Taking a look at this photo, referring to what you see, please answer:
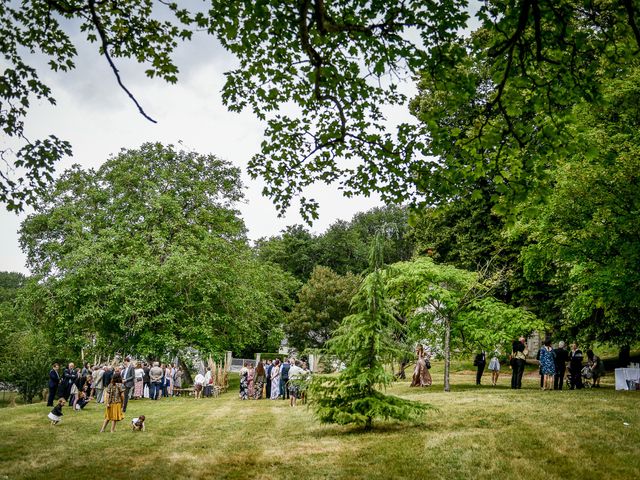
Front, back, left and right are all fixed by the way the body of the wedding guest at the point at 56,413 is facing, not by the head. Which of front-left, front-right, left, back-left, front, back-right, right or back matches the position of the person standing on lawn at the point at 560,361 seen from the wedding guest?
front

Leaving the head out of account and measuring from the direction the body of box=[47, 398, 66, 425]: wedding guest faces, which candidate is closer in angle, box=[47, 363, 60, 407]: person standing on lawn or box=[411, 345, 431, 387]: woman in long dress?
the woman in long dress

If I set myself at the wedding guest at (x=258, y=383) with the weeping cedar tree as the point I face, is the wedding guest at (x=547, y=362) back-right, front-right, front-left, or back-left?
front-left

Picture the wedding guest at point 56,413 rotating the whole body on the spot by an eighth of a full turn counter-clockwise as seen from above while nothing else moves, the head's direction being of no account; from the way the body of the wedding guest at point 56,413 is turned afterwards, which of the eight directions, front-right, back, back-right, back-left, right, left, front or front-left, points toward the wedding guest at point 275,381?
front

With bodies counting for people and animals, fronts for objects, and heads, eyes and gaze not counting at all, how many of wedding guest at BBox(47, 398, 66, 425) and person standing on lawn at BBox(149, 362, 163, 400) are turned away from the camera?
1

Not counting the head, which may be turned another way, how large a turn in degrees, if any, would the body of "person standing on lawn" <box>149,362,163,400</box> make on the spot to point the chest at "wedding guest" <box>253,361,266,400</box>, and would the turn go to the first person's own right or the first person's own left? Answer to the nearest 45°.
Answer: approximately 90° to the first person's own right

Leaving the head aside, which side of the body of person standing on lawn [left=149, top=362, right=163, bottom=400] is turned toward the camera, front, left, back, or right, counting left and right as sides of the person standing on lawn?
back

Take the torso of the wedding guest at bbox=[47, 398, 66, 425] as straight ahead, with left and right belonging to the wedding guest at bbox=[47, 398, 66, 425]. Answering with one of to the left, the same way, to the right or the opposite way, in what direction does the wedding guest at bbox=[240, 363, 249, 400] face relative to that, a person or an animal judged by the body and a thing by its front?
to the left

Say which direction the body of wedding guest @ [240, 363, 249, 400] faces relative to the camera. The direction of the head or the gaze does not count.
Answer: away from the camera

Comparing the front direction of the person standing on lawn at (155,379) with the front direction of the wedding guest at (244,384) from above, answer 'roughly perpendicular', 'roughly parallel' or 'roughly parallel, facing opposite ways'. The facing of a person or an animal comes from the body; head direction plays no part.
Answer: roughly parallel

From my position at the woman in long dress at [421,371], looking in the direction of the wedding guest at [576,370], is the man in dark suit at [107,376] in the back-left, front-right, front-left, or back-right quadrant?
back-right

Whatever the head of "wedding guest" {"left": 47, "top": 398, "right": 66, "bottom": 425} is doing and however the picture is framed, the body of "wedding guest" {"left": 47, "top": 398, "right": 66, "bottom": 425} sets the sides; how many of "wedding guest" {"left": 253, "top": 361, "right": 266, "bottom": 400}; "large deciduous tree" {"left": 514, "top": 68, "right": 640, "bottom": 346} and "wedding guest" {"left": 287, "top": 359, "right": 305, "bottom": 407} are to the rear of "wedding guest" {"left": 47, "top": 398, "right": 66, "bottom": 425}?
0

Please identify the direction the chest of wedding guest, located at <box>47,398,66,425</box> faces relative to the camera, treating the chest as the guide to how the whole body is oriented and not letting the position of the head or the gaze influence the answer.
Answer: to the viewer's right

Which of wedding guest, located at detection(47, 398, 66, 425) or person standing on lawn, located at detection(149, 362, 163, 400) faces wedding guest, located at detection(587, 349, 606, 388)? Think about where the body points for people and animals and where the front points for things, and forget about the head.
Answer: wedding guest, located at detection(47, 398, 66, 425)
